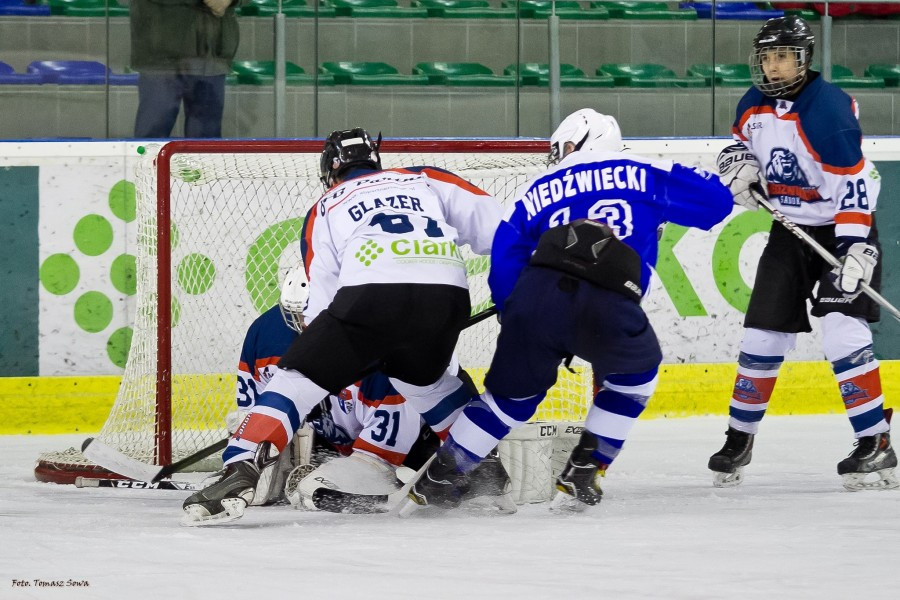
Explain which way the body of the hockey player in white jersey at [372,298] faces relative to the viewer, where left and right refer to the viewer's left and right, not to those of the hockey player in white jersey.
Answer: facing away from the viewer and to the left of the viewer

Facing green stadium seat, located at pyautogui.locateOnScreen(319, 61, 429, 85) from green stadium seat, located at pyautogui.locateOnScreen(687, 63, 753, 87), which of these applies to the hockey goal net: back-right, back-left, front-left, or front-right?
front-left

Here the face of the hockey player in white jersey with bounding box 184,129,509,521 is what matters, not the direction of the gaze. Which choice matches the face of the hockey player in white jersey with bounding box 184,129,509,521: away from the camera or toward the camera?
away from the camera

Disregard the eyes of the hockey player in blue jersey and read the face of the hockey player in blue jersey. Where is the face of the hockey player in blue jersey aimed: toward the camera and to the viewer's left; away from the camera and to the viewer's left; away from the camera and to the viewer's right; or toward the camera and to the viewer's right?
away from the camera and to the viewer's left

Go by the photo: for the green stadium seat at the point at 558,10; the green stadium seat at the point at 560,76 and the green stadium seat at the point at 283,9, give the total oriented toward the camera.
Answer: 3

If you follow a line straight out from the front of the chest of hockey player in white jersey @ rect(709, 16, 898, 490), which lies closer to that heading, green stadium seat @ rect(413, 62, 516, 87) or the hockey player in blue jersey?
the hockey player in blue jersey

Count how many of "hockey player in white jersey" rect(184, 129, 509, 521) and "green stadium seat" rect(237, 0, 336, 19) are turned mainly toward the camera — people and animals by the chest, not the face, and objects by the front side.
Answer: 1

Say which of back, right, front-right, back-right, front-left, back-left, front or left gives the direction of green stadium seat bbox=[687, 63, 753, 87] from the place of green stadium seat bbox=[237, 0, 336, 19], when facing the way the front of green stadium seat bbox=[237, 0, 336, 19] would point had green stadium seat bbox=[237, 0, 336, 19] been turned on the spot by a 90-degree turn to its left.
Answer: front

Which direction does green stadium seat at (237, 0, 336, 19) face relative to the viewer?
toward the camera
